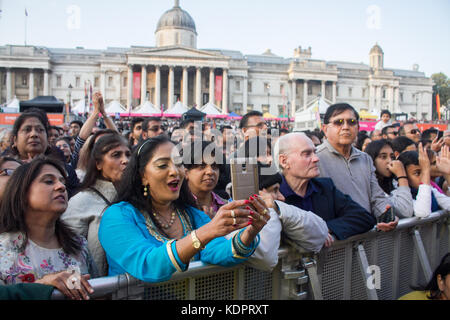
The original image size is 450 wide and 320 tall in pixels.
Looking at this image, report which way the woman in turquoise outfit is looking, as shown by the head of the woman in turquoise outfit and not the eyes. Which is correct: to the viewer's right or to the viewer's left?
to the viewer's right

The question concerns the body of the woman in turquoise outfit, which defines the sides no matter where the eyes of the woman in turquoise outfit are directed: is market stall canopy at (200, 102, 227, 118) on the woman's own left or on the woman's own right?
on the woman's own left

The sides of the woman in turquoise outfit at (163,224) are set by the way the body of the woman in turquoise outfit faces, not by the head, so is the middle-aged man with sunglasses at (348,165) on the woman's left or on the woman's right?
on the woman's left

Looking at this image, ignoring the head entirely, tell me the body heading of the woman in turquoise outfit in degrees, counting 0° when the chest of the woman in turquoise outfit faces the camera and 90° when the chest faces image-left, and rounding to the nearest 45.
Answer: approximately 315°

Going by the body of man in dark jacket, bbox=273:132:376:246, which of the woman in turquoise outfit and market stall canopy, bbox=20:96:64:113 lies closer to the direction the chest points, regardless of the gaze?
the woman in turquoise outfit

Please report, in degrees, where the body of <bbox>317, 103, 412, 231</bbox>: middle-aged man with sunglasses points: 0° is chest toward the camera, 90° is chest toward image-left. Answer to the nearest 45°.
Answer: approximately 315°
